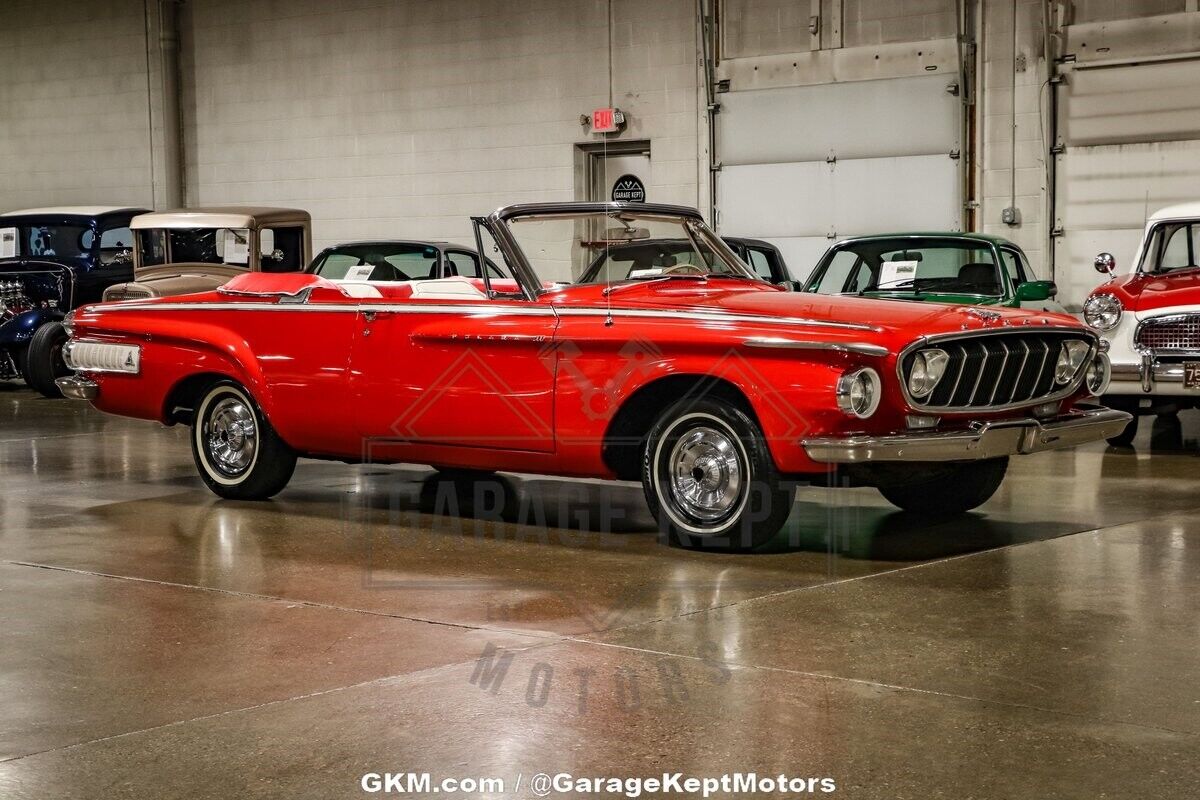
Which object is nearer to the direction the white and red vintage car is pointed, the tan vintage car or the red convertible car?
the red convertible car

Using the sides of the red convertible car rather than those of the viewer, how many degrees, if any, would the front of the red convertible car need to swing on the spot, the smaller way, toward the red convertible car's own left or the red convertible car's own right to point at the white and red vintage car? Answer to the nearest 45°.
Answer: approximately 90° to the red convertible car's own left

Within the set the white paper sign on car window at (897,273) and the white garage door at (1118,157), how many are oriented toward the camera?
2

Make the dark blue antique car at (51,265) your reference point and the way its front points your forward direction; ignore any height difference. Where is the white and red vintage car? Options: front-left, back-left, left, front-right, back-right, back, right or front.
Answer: left

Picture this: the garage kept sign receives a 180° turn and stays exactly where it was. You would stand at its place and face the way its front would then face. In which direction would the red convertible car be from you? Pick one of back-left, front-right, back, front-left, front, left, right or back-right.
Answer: back

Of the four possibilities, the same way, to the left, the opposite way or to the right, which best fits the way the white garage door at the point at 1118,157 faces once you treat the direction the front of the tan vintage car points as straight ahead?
the same way

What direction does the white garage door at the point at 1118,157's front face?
toward the camera

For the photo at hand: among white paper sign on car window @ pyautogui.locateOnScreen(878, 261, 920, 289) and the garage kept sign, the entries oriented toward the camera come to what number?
2

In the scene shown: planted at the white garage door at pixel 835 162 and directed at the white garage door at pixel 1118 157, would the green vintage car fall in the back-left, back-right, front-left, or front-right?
front-right

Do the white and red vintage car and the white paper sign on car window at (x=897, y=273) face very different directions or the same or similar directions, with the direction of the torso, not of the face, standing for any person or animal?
same or similar directions

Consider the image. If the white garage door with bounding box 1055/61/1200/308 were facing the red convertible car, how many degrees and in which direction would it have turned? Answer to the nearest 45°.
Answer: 0° — it already faces it

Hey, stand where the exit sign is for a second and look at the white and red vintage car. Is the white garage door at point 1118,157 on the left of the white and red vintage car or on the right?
left

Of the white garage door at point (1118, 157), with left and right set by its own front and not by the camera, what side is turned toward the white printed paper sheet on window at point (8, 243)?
right

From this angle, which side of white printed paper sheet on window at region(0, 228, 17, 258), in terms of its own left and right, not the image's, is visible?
front

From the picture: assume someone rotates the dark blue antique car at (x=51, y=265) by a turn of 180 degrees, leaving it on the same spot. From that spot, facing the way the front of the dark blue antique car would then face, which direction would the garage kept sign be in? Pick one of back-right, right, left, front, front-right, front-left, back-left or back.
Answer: front-right

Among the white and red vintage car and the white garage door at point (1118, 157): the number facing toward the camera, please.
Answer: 2

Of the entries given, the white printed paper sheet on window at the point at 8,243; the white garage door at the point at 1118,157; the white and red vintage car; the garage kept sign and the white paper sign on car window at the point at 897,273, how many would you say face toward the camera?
5
